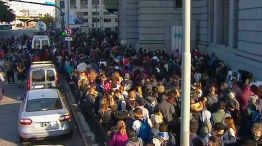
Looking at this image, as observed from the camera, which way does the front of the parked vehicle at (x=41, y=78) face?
facing away from the viewer

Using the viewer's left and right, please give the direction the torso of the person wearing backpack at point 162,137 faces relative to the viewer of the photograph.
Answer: facing away from the viewer

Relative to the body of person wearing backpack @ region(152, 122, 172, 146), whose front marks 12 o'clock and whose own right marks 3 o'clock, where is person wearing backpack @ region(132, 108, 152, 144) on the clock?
person wearing backpack @ region(132, 108, 152, 144) is roughly at 11 o'clock from person wearing backpack @ region(152, 122, 172, 146).

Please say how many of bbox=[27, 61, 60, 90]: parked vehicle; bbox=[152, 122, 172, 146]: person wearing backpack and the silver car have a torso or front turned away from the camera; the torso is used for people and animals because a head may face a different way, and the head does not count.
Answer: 3

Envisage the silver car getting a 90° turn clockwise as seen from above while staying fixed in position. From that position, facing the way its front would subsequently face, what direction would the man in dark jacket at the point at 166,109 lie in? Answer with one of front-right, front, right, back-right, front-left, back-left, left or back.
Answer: front-right

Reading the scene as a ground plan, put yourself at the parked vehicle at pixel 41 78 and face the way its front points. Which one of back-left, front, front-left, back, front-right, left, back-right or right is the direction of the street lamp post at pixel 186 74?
back

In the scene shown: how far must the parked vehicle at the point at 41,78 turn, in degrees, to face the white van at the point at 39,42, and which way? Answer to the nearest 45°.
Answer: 0° — it already faces it

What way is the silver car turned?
away from the camera

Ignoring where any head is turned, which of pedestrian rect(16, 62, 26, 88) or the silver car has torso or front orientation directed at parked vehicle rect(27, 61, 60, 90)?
the silver car

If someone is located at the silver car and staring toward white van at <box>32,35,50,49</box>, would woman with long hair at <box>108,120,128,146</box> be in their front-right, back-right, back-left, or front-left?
back-right

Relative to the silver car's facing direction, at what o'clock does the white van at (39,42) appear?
The white van is roughly at 12 o'clock from the silver car.

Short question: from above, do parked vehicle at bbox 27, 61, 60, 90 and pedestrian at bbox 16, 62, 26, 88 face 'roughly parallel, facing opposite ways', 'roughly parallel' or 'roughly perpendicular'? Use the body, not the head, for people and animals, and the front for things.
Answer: roughly parallel

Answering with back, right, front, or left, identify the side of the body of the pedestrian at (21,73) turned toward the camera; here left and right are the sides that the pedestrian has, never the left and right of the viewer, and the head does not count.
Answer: back

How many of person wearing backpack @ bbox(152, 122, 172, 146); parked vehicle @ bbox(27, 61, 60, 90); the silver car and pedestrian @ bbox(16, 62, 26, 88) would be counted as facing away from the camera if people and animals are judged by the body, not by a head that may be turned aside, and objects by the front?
4
